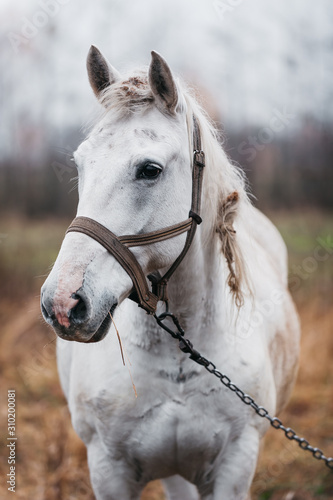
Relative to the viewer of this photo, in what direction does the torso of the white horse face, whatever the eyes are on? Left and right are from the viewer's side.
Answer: facing the viewer
